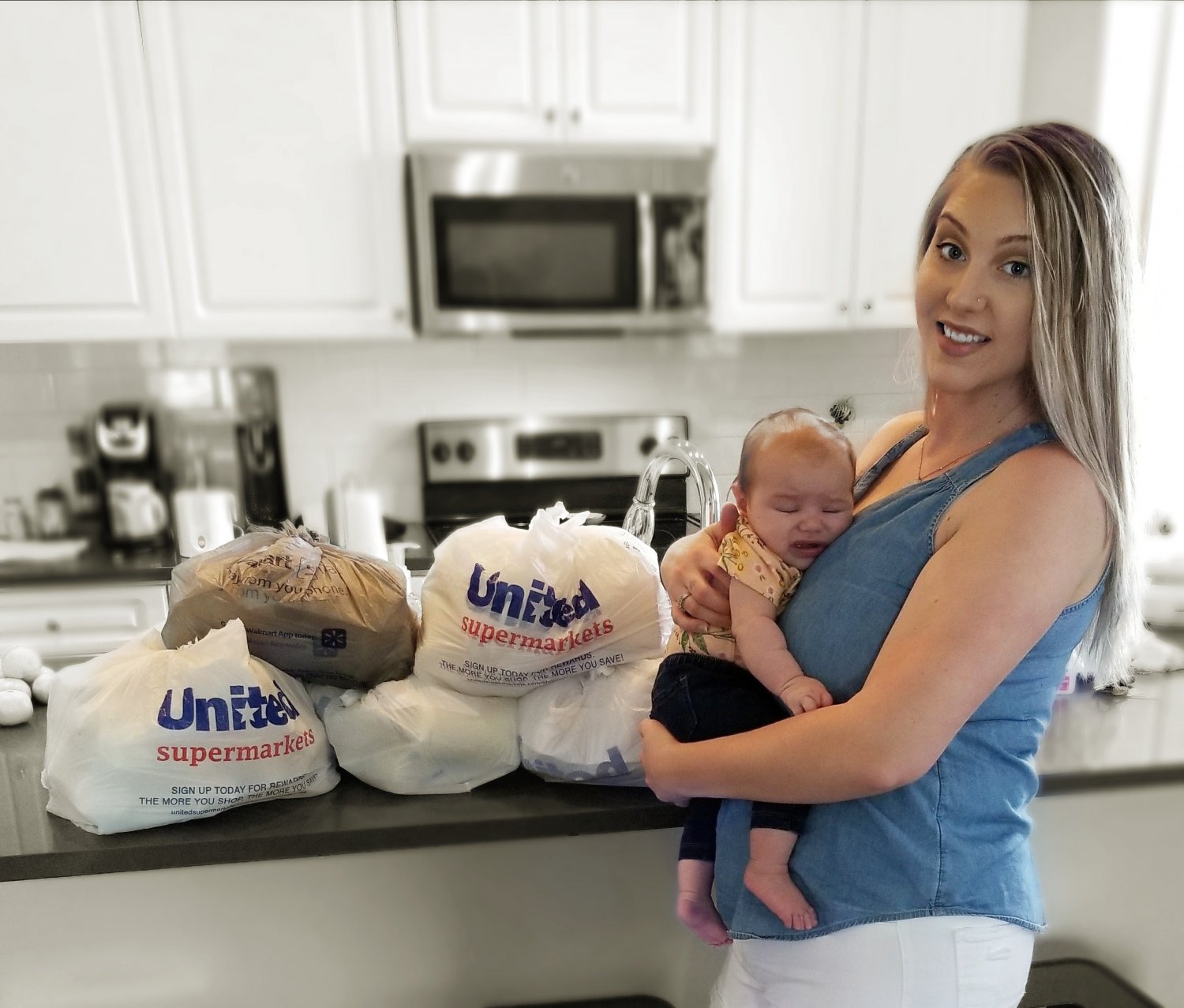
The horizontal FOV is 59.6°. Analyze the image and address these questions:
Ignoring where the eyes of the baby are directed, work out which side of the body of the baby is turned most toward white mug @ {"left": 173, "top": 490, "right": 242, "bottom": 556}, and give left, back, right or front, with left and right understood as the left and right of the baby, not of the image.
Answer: back

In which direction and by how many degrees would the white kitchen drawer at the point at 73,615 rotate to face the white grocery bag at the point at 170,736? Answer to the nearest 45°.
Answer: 0° — it already faces it

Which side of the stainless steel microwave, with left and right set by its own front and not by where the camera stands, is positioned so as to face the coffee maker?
right

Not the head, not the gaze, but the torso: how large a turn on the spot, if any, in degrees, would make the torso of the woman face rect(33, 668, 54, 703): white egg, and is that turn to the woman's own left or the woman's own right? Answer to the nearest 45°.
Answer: approximately 45° to the woman's own right
